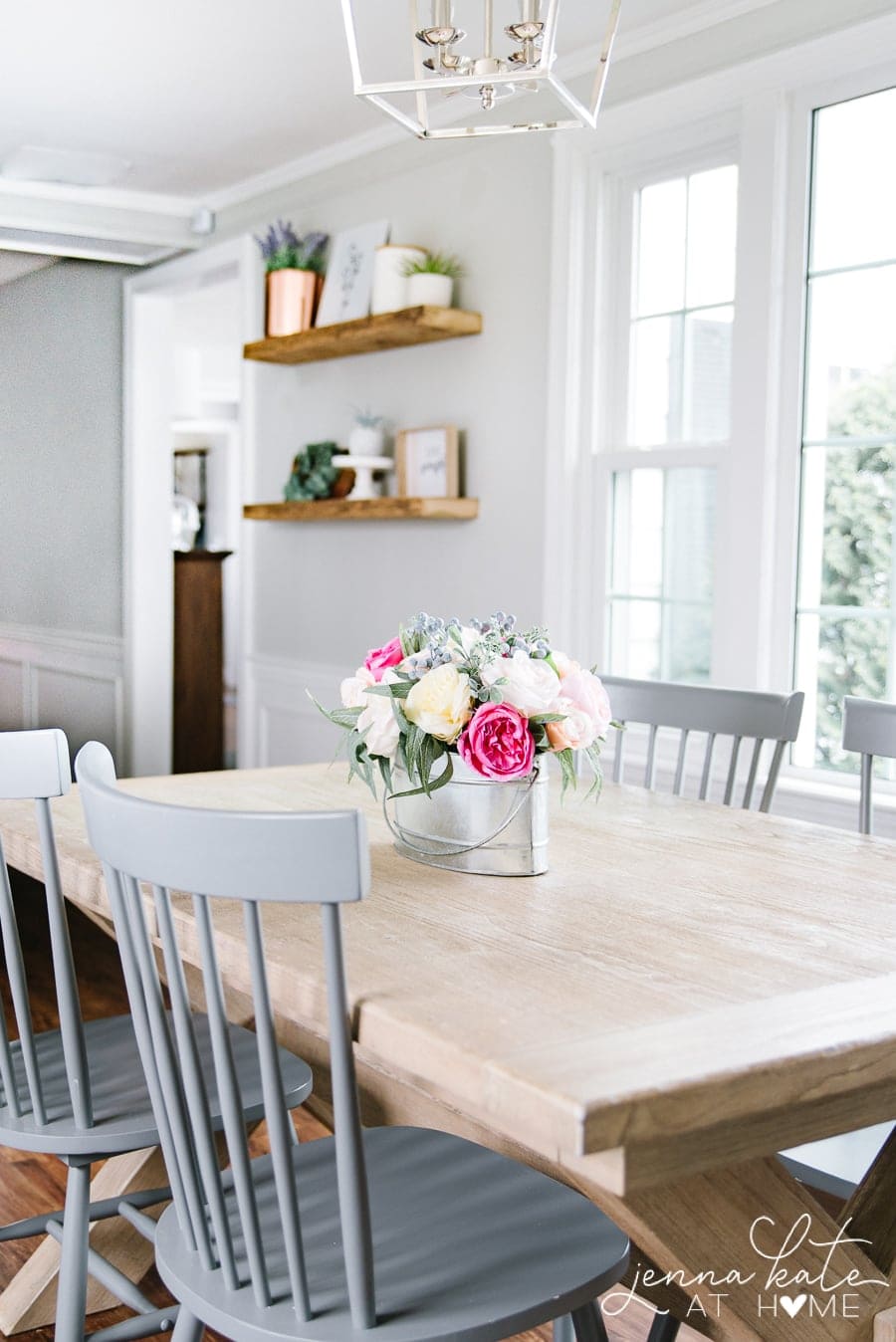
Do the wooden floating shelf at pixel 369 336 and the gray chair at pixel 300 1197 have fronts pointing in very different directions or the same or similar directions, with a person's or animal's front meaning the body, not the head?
very different directions

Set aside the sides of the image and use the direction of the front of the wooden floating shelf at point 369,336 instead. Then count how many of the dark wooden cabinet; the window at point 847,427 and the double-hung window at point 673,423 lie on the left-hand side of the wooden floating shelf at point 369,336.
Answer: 2

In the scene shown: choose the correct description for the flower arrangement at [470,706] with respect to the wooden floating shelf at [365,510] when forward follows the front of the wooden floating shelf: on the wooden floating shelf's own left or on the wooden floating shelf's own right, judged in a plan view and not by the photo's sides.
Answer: on the wooden floating shelf's own left

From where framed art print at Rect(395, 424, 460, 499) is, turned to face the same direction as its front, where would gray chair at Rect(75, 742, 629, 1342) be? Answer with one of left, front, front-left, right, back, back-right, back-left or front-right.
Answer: front-left

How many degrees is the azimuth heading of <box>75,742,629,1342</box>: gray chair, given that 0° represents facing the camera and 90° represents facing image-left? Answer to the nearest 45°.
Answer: approximately 225°

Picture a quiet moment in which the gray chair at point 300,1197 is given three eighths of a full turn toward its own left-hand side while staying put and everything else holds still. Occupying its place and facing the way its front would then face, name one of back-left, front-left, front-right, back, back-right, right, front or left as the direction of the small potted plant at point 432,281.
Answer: right

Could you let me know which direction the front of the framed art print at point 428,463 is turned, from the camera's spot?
facing the viewer and to the left of the viewer

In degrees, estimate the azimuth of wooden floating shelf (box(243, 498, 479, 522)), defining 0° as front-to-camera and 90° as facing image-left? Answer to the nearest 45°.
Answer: approximately 45°

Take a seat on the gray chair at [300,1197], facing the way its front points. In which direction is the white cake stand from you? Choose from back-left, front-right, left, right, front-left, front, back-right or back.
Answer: front-left

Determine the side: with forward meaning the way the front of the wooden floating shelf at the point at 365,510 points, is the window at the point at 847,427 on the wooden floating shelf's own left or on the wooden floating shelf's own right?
on the wooden floating shelf's own left

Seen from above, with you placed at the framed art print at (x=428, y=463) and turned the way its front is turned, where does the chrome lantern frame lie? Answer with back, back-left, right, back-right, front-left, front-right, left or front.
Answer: front-left

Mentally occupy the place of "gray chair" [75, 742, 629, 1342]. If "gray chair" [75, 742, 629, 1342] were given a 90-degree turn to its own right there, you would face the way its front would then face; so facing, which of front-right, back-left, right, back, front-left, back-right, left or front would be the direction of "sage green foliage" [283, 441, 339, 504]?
back-left
